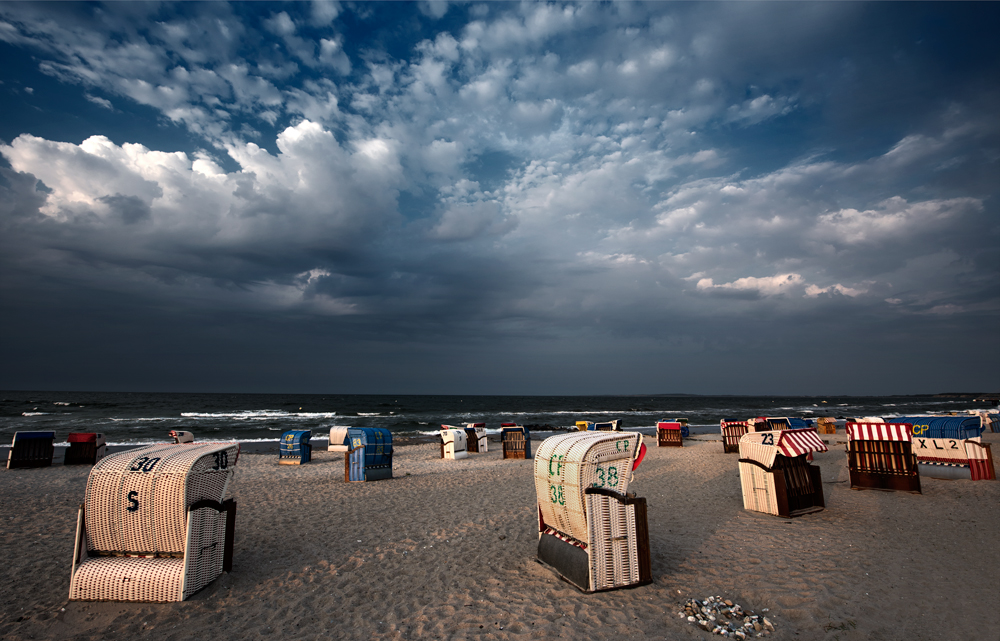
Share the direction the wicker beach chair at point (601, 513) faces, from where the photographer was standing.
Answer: facing away from the viewer and to the right of the viewer

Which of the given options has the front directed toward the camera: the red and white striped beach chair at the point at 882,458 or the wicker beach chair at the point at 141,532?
the red and white striped beach chair

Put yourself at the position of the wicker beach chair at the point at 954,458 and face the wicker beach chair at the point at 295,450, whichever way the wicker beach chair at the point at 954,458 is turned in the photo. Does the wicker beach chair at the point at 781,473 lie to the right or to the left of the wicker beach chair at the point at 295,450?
left

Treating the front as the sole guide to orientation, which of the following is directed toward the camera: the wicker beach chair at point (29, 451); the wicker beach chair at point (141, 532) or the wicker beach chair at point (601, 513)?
the wicker beach chair at point (29, 451)

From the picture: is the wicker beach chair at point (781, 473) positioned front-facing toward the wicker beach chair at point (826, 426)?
no

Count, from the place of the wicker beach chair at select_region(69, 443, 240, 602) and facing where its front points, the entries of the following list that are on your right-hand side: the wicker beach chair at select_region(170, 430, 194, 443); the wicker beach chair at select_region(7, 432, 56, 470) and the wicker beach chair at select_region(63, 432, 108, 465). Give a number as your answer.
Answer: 0

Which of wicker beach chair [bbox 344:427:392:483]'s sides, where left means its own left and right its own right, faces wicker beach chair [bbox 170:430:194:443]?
front

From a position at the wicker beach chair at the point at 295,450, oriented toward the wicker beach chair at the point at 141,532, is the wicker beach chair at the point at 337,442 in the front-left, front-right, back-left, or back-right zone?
back-left

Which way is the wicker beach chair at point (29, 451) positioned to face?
toward the camera

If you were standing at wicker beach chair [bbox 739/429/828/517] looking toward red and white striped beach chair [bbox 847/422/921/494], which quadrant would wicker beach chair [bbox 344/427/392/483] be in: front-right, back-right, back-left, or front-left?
back-left

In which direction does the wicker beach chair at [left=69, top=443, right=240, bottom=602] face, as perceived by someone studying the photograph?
facing away from the viewer and to the right of the viewer

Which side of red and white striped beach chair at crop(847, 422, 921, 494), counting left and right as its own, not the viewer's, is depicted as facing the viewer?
front

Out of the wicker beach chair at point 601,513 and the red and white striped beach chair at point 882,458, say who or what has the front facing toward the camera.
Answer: the red and white striped beach chair

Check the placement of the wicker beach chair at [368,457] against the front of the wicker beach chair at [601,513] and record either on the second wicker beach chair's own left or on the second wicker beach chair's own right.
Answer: on the second wicker beach chair's own left

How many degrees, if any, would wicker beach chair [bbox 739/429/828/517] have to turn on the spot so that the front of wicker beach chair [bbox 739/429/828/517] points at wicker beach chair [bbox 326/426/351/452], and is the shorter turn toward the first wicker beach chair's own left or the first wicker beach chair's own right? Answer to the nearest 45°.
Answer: approximately 135° to the first wicker beach chair's own right

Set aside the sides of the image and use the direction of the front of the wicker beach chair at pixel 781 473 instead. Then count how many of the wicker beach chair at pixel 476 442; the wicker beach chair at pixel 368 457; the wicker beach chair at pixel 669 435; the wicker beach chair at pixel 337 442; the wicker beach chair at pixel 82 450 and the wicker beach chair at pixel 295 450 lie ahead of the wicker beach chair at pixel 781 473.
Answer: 0

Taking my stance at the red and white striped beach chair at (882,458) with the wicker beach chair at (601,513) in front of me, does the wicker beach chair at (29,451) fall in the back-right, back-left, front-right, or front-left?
front-right

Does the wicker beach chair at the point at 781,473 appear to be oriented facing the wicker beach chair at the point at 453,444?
no
